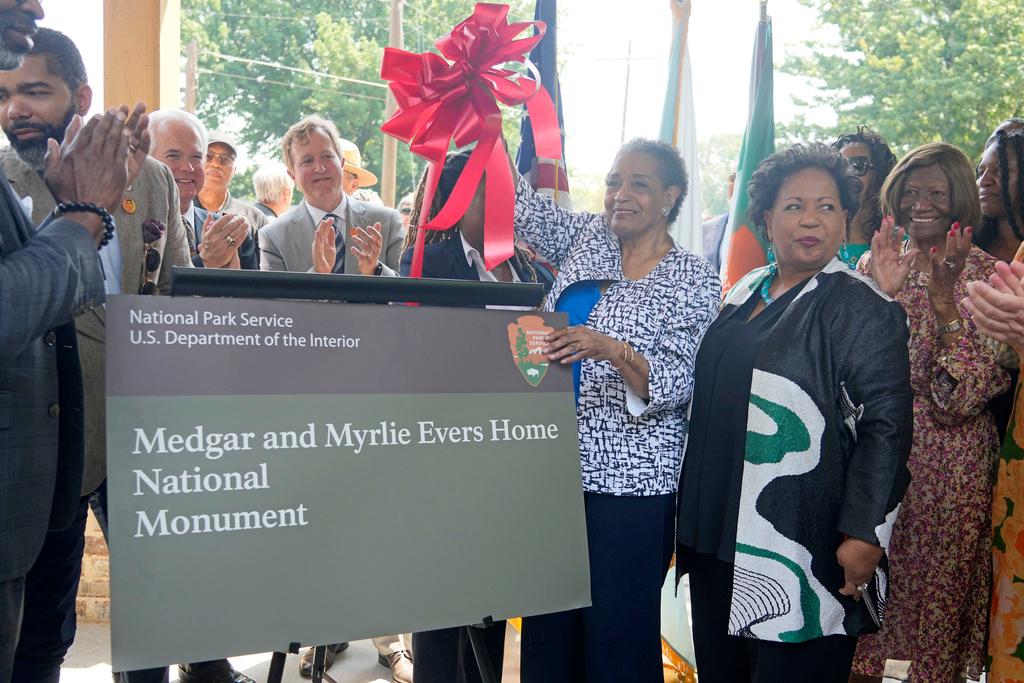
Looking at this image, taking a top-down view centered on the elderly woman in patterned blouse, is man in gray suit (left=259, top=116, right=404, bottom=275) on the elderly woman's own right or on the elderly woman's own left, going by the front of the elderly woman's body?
on the elderly woman's own right

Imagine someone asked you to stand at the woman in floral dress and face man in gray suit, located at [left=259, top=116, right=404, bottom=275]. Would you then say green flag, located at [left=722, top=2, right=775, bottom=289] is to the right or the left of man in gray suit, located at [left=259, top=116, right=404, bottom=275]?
right

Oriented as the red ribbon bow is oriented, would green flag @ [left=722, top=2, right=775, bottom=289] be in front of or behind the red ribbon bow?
behind

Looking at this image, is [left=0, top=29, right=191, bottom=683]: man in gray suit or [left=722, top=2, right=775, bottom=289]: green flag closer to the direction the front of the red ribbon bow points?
the man in gray suit

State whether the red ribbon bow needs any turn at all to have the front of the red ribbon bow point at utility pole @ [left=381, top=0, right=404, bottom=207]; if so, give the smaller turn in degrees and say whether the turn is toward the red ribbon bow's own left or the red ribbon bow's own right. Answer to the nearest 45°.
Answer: approximately 180°

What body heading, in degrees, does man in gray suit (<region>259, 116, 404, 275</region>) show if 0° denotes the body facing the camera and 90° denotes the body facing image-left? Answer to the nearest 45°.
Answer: approximately 0°

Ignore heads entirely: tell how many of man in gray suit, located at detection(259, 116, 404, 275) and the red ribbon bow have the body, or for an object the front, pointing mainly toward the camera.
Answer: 2

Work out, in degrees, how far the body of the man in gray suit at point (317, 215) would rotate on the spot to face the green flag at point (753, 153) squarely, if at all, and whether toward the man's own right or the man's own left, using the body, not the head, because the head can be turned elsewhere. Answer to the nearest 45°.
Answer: approximately 90° to the man's own left

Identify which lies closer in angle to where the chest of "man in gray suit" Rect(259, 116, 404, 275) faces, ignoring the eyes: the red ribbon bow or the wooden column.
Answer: the red ribbon bow

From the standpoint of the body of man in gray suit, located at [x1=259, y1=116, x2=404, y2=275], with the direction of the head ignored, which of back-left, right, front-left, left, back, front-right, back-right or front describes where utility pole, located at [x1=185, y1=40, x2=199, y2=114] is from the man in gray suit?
back
